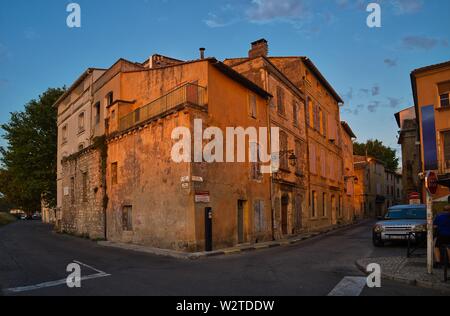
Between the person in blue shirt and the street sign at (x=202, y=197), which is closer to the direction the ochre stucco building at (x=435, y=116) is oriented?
the street sign

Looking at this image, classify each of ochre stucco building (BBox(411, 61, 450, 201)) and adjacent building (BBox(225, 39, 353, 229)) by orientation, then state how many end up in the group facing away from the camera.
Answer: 0

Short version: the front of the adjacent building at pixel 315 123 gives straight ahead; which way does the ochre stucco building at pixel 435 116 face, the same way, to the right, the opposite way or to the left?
to the right

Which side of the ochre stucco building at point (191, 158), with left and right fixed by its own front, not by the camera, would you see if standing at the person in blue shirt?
front

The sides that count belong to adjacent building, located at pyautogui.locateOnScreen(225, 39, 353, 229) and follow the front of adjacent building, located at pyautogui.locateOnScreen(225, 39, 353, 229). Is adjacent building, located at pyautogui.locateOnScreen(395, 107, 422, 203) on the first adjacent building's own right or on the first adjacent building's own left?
on the first adjacent building's own left

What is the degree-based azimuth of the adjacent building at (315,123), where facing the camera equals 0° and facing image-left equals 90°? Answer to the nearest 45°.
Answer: approximately 315°

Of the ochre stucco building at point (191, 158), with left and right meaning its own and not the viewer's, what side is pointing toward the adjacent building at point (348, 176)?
left

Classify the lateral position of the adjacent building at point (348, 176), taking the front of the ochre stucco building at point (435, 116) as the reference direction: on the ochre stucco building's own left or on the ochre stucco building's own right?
on the ochre stucco building's own right

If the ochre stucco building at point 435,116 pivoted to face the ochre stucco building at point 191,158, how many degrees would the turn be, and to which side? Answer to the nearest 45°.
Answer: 0° — it already faces it

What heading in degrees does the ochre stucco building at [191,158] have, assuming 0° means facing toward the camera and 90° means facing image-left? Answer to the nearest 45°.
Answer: approximately 315°
